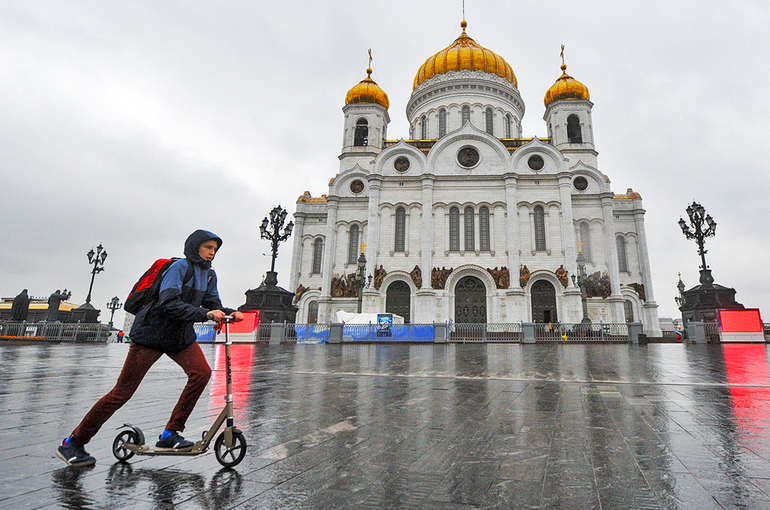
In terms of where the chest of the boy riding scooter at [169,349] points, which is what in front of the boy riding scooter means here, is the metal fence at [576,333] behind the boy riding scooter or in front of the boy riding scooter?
in front

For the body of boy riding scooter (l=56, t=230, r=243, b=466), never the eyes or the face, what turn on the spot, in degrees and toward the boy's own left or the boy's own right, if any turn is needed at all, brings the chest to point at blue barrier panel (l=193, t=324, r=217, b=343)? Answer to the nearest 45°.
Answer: approximately 90° to the boy's own left

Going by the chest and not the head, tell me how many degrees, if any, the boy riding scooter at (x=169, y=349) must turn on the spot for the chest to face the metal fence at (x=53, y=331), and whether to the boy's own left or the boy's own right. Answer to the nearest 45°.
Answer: approximately 90° to the boy's own left

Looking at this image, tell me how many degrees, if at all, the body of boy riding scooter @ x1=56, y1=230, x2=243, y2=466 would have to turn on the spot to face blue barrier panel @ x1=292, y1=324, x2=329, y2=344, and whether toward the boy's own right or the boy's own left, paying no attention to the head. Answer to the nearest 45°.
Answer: approximately 90° to the boy's own left

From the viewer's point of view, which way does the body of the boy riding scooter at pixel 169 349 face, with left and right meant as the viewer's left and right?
facing to the right of the viewer

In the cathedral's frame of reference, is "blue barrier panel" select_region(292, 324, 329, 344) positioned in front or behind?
in front

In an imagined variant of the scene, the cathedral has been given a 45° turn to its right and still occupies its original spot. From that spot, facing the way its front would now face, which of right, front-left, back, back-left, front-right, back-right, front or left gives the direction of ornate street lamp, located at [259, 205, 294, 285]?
front

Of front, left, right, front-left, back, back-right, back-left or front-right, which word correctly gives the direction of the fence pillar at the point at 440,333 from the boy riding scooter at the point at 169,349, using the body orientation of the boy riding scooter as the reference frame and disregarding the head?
front-left

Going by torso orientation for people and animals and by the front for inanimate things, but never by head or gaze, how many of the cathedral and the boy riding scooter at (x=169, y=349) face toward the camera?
1
